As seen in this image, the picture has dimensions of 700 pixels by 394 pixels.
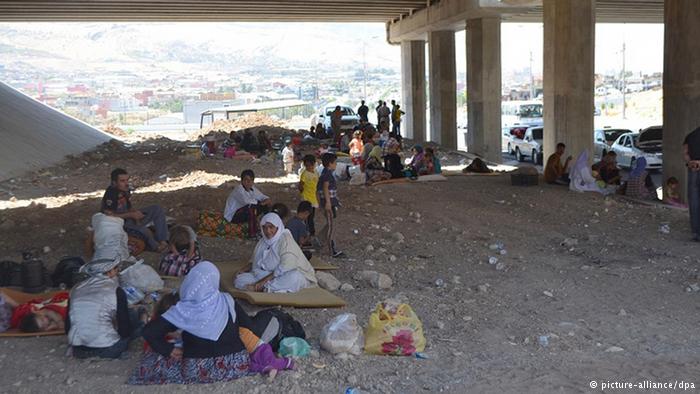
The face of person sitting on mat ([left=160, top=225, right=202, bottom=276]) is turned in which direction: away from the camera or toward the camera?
toward the camera

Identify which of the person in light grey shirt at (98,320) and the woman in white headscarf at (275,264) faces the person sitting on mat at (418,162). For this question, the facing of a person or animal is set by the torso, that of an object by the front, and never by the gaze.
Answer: the person in light grey shirt at (98,320)

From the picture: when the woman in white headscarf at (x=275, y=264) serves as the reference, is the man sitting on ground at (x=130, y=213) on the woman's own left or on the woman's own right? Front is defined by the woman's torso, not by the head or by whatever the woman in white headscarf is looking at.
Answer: on the woman's own right

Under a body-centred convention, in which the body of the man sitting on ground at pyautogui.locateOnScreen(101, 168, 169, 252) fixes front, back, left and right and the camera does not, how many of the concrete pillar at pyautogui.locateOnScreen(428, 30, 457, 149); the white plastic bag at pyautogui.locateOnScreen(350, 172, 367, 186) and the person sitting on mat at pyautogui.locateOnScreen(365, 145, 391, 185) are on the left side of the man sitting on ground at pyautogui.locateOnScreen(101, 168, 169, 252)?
3

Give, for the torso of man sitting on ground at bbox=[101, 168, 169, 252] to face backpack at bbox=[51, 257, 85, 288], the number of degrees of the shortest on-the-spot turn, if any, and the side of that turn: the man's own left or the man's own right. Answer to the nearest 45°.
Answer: approximately 90° to the man's own right

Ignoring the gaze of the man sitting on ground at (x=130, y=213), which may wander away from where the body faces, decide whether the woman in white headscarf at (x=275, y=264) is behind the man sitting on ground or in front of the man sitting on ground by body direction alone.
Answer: in front

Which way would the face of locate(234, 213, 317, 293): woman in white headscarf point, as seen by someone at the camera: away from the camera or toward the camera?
toward the camera

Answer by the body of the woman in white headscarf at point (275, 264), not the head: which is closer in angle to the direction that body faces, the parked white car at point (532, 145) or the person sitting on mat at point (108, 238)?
the person sitting on mat

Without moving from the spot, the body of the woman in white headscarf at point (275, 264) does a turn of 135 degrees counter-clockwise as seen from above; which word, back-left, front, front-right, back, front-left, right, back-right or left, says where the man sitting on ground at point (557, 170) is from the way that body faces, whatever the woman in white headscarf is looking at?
front-left

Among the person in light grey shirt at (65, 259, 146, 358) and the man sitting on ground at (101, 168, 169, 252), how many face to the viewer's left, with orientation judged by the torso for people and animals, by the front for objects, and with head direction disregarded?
0

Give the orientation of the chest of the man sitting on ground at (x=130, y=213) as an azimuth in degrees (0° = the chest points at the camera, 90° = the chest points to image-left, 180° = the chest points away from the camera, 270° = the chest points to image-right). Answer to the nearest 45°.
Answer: approximately 315°

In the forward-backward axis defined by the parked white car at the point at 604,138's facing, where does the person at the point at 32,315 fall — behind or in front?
in front

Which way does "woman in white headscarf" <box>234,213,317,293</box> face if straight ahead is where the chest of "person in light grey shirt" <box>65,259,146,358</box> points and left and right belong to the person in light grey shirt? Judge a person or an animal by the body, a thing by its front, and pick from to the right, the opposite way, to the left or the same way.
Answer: the opposite way

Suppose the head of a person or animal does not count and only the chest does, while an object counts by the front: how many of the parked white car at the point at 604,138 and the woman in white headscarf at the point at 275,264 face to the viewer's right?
0
